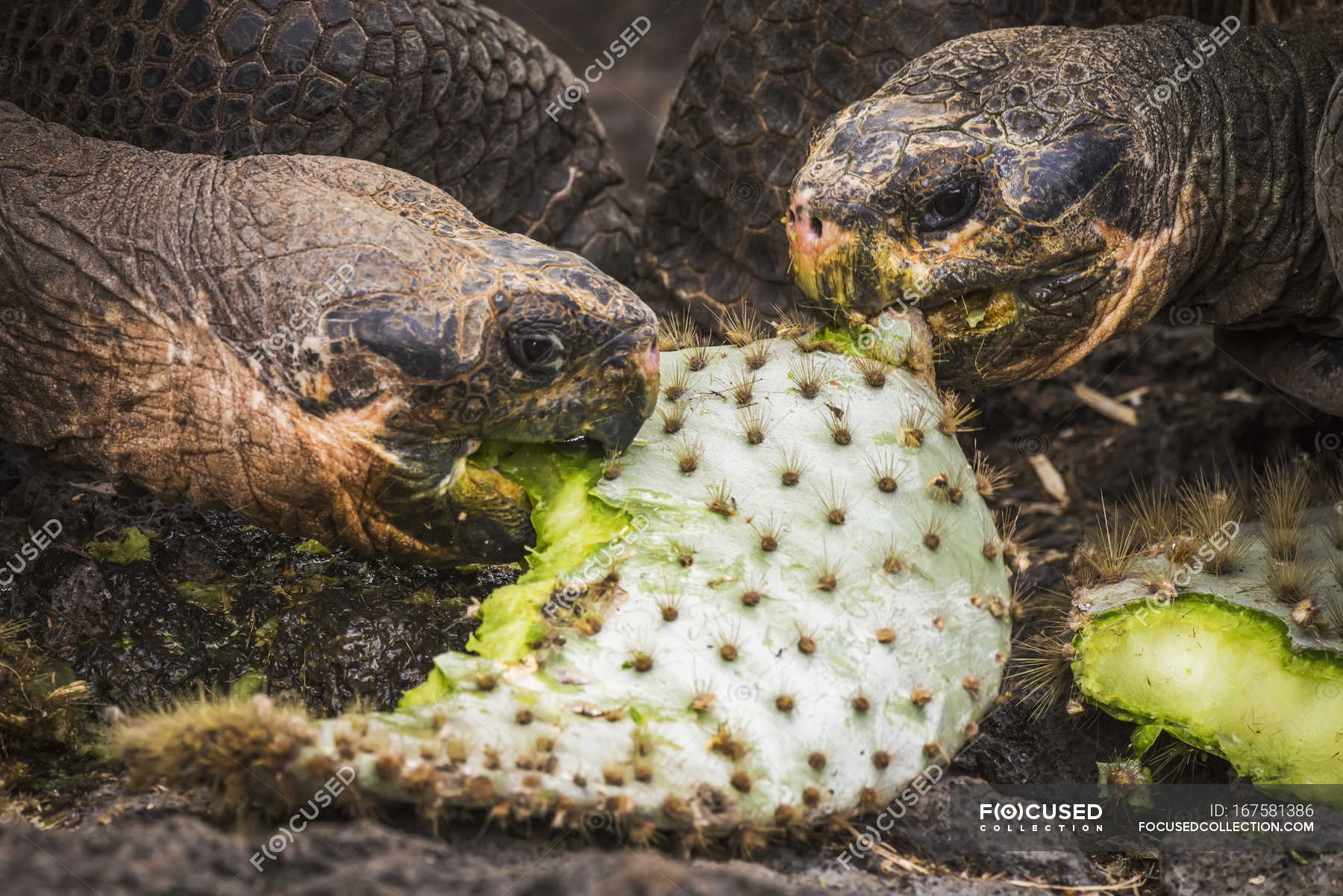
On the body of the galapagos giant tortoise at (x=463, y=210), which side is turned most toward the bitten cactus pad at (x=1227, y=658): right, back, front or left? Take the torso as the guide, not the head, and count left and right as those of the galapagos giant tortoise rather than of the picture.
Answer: front

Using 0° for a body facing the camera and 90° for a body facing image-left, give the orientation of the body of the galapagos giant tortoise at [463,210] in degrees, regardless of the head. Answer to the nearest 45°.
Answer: approximately 270°

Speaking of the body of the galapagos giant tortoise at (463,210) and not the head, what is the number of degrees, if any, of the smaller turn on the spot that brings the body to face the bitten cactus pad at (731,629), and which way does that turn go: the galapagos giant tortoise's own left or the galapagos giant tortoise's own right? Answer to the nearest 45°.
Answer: approximately 45° to the galapagos giant tortoise's own right
